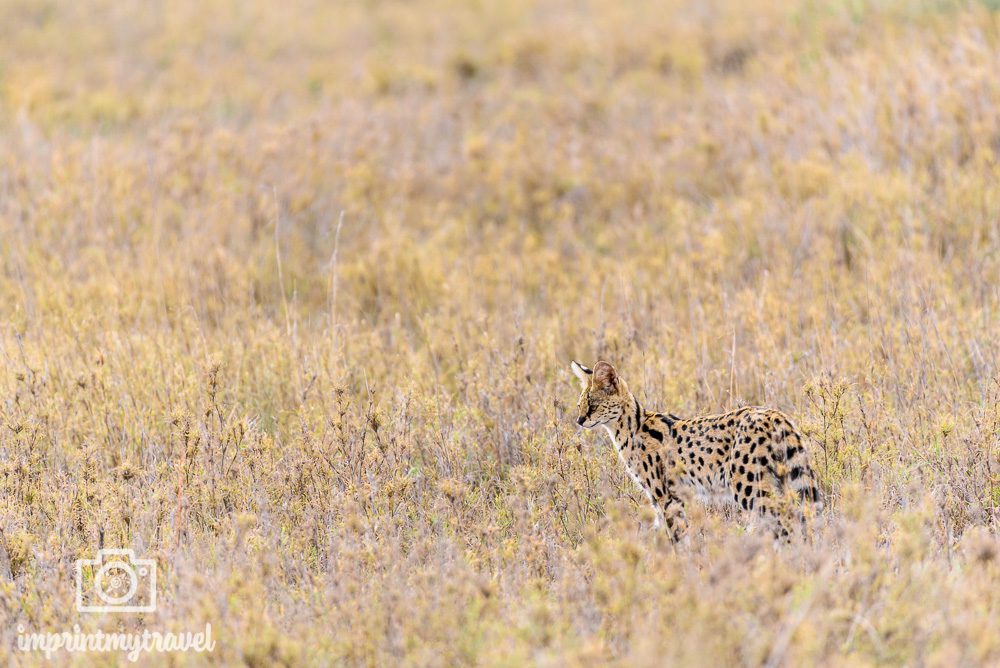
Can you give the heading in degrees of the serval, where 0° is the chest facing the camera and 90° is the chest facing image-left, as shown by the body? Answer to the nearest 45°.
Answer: approximately 90°
